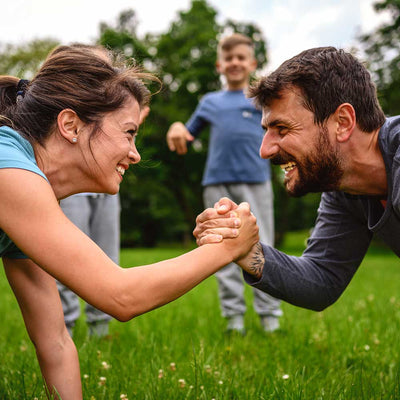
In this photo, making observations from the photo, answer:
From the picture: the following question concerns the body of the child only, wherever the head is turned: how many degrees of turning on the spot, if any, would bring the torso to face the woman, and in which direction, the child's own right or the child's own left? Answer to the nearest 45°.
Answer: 0° — they already face them

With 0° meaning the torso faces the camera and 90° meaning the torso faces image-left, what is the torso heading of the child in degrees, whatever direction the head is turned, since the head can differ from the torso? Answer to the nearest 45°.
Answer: approximately 0°
